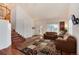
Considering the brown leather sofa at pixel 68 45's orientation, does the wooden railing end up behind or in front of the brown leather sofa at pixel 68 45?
in front

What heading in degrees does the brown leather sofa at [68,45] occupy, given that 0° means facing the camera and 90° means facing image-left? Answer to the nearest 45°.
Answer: approximately 90°
